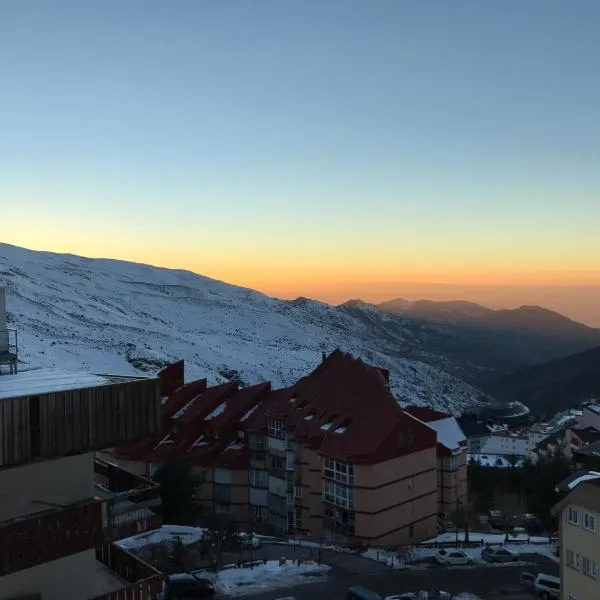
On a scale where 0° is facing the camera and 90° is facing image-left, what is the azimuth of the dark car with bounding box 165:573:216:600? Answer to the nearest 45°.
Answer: approximately 270°

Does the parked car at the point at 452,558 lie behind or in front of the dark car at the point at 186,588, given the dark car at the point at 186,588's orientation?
in front

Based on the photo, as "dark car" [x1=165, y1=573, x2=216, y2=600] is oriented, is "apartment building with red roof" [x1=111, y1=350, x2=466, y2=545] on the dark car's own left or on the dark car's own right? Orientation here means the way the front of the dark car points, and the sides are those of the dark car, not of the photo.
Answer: on the dark car's own left

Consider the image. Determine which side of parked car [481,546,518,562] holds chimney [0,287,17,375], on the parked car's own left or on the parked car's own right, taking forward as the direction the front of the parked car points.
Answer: on the parked car's own right

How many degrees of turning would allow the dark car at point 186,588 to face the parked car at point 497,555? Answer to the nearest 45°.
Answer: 0° — it already faces it
